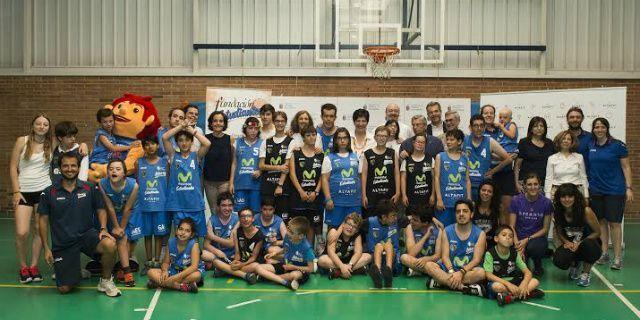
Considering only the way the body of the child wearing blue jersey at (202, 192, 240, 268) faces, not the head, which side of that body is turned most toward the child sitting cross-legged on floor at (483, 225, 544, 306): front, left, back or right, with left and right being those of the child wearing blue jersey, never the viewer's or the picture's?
left

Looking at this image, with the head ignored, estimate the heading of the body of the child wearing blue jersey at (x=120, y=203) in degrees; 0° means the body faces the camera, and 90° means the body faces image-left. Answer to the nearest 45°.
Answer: approximately 0°

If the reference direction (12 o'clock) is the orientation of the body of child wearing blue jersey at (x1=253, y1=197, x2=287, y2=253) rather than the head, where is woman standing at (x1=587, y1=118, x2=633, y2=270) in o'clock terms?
The woman standing is roughly at 9 o'clock from the child wearing blue jersey.

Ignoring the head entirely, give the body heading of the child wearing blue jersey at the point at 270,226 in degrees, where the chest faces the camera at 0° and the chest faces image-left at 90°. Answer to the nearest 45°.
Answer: approximately 0°

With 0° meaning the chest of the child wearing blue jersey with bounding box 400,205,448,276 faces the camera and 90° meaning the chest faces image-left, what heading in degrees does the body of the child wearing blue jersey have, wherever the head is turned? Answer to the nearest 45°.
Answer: approximately 45°

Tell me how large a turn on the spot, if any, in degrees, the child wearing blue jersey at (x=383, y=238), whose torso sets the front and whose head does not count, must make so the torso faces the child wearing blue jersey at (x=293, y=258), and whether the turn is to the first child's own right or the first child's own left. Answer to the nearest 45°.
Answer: approximately 90° to the first child's own right

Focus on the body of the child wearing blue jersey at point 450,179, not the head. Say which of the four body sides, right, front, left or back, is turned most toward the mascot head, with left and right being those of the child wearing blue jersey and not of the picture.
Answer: right

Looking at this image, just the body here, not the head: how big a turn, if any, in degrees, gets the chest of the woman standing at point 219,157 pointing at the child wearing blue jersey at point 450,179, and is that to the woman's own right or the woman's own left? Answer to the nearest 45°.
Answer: approximately 90° to the woman's own left
